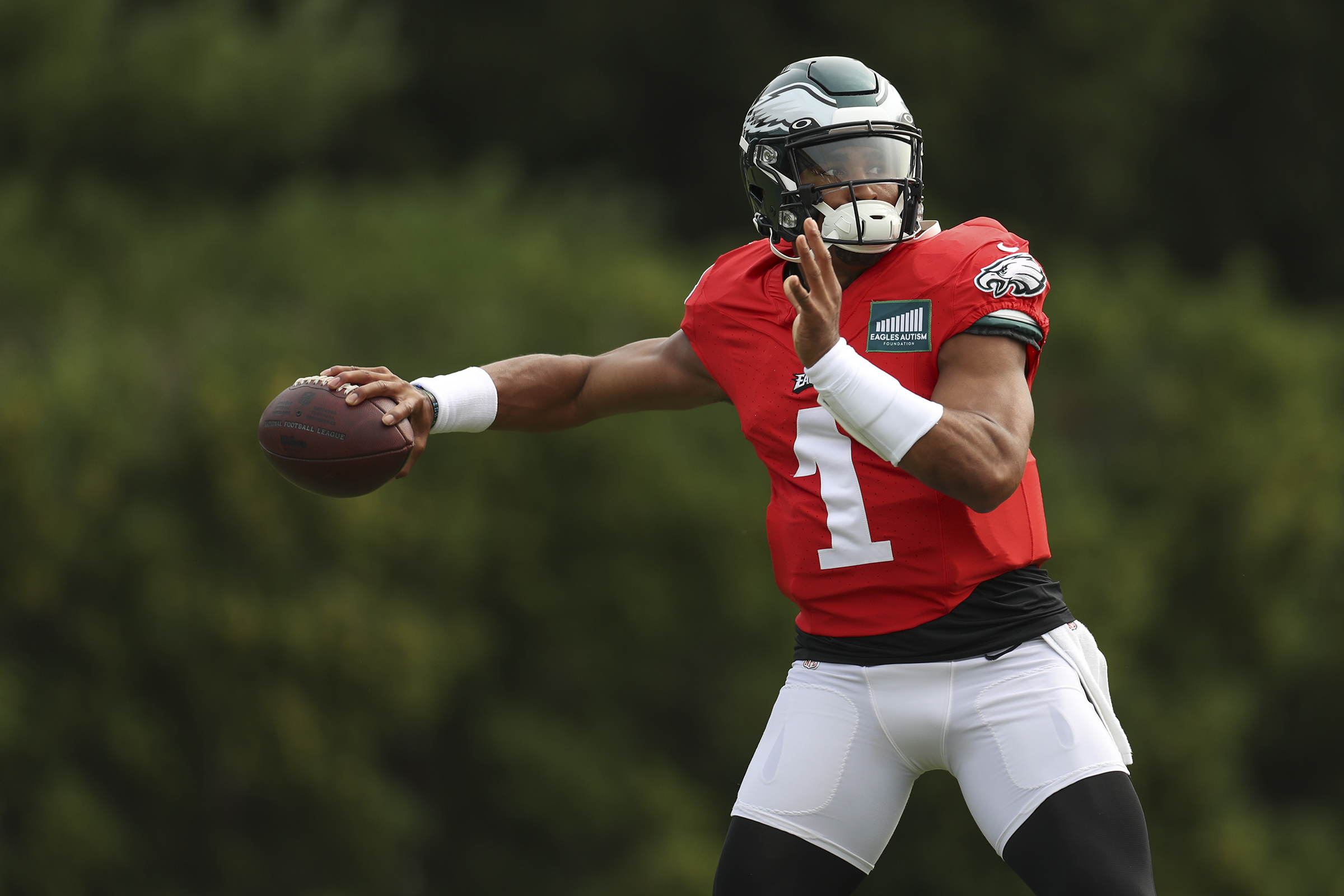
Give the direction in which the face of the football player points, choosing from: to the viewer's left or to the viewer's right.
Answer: to the viewer's right

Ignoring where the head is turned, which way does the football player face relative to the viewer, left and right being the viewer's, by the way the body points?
facing the viewer
